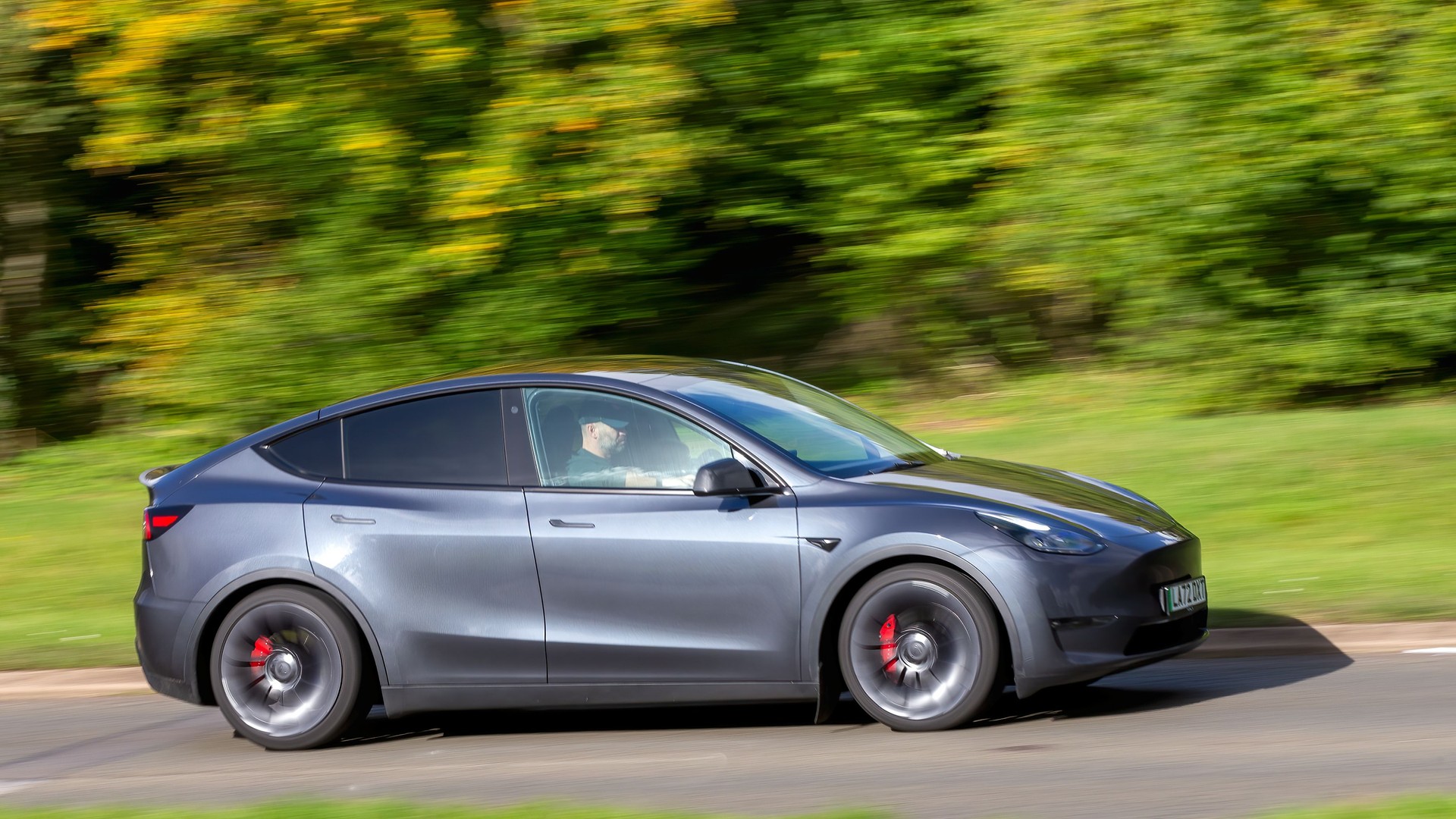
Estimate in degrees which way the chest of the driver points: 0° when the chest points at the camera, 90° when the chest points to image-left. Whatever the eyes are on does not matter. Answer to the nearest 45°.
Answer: approximately 270°

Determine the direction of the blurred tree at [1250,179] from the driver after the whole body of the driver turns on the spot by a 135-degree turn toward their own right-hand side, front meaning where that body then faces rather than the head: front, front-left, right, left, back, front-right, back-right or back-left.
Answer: back

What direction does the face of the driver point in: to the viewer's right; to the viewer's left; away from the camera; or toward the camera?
to the viewer's right

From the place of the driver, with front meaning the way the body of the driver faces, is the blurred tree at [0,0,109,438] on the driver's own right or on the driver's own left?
on the driver's own left

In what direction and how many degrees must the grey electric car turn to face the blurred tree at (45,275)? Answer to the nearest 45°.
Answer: approximately 135° to its left

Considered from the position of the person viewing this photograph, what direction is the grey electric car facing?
facing to the right of the viewer

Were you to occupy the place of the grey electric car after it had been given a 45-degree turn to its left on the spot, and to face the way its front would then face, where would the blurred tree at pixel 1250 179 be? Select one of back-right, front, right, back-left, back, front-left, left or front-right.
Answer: front
